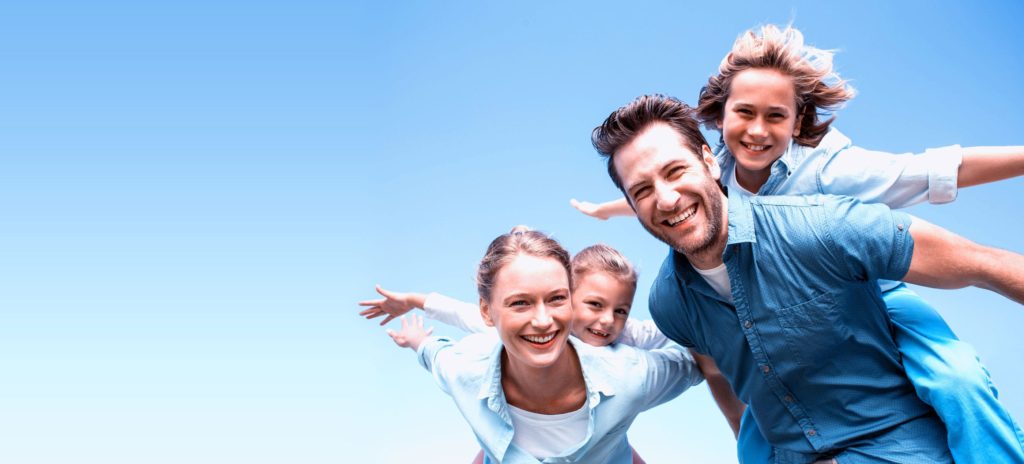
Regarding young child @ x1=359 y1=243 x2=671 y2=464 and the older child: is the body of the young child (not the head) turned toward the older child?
no

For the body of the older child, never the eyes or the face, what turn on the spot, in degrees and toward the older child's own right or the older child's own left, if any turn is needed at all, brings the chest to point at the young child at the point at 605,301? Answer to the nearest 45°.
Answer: approximately 45° to the older child's own right

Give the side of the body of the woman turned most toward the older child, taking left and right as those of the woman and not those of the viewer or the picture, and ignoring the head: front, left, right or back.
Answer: left

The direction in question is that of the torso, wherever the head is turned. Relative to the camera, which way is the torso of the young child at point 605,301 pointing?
toward the camera

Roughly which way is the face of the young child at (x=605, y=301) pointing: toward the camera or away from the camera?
toward the camera

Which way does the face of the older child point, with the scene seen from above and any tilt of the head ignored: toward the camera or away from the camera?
toward the camera

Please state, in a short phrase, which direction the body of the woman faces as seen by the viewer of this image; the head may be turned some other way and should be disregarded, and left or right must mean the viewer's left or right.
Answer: facing the viewer

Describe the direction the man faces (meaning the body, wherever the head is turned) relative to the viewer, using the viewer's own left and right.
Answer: facing the viewer and to the left of the viewer
